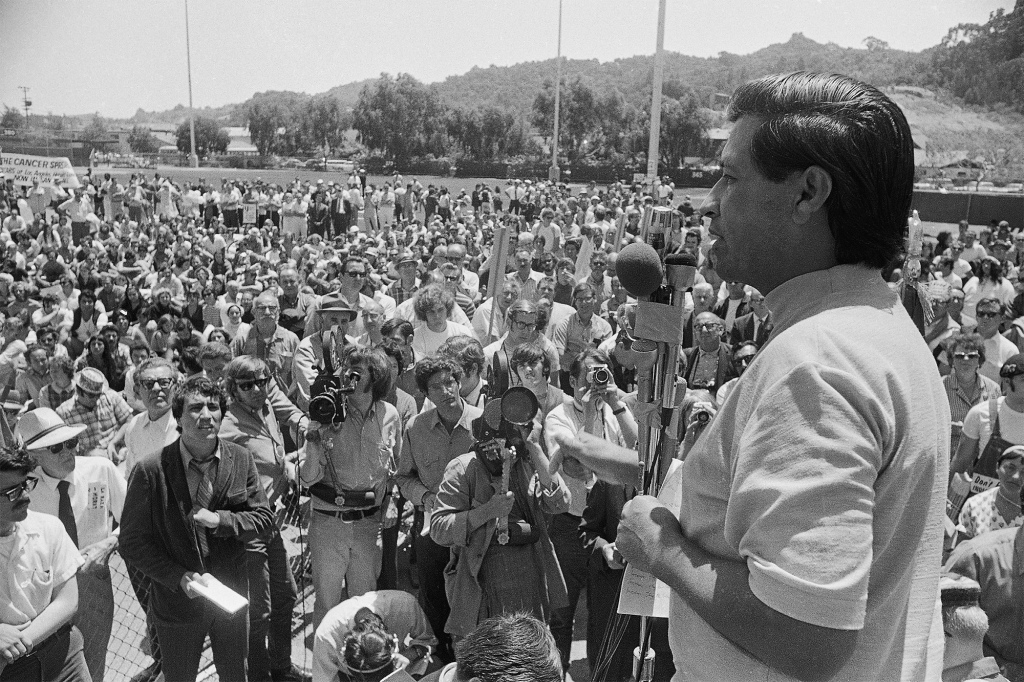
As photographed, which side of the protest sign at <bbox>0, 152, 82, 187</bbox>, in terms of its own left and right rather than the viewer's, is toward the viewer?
front

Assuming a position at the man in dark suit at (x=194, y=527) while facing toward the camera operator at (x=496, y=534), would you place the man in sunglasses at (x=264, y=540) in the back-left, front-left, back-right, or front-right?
front-left

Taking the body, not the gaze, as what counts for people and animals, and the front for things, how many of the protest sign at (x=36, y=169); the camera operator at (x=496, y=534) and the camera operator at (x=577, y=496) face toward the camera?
3

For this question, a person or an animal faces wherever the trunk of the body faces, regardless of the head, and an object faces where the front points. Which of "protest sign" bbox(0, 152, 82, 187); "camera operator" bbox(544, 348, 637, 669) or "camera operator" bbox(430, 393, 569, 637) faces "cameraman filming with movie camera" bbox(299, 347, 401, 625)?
the protest sign

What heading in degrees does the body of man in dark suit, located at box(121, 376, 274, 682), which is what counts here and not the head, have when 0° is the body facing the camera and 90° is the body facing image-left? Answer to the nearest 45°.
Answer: approximately 315°

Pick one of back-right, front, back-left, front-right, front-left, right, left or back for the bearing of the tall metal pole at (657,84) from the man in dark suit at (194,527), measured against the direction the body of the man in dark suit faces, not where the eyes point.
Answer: left

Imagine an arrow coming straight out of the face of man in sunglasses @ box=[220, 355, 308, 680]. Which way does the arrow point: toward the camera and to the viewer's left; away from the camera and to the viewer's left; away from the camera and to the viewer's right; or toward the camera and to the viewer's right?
toward the camera and to the viewer's right

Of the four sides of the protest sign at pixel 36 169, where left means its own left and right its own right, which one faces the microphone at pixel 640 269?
front

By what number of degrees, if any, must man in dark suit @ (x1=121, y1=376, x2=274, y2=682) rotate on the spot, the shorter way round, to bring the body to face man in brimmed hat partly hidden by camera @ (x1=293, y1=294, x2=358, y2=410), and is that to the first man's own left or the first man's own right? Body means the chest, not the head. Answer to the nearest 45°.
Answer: approximately 135° to the first man's own left

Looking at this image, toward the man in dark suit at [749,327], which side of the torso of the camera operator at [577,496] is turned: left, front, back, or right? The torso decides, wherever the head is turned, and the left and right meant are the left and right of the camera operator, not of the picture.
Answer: back

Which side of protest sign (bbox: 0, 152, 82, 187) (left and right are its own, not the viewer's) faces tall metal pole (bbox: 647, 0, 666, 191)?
left

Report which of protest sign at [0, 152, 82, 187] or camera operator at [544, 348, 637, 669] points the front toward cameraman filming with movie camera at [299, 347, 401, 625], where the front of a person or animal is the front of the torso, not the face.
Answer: the protest sign

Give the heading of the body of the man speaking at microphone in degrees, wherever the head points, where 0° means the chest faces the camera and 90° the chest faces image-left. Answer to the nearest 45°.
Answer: approximately 90°

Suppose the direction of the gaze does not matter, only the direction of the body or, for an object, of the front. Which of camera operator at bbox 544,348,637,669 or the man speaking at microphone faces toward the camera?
the camera operator

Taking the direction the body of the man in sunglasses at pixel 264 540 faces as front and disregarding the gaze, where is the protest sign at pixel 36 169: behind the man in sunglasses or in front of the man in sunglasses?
behind

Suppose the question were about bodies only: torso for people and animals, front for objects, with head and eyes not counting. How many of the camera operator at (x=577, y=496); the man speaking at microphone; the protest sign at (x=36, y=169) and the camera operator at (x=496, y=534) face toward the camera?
3

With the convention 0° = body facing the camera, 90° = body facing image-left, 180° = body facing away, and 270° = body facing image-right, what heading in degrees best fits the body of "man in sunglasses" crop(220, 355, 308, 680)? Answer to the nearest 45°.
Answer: approximately 315°
